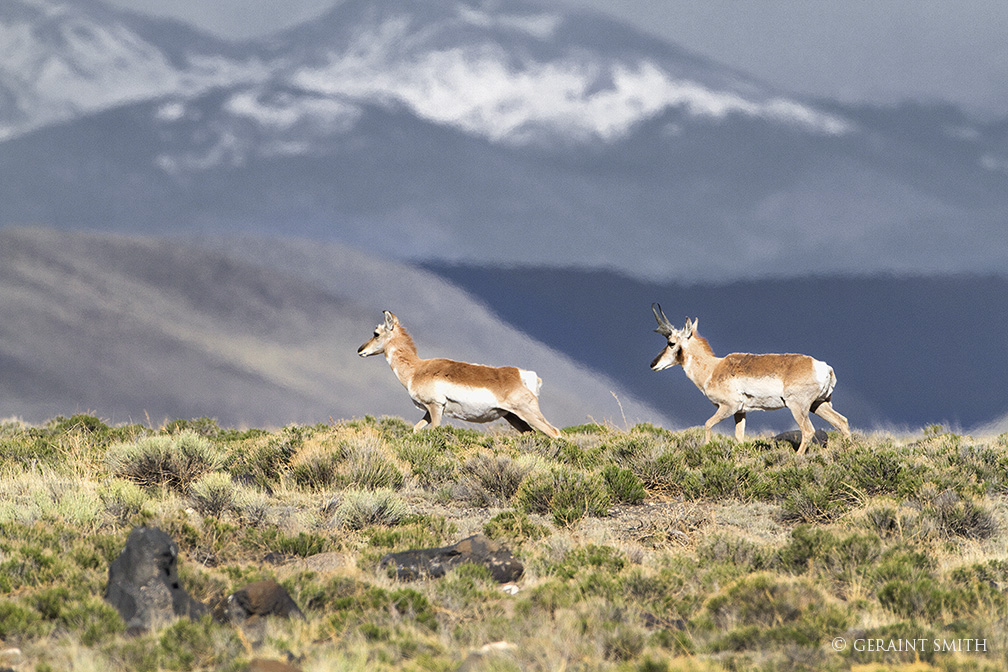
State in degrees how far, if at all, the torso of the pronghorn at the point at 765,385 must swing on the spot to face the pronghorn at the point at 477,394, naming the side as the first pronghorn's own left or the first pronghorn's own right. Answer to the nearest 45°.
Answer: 0° — it already faces it

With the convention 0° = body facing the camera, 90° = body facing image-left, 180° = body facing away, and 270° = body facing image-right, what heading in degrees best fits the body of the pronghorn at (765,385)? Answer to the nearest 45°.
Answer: approximately 90°

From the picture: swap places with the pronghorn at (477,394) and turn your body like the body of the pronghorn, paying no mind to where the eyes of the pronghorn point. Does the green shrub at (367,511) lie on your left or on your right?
on your left

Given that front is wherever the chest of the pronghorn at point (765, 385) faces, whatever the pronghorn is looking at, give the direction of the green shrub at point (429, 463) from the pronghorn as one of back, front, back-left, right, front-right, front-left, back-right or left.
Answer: front-left

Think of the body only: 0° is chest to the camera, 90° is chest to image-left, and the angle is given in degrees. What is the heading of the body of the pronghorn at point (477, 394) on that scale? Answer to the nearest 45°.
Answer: approximately 90°

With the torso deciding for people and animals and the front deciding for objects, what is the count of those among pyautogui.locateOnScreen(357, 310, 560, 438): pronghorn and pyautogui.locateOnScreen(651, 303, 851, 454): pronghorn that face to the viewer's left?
2

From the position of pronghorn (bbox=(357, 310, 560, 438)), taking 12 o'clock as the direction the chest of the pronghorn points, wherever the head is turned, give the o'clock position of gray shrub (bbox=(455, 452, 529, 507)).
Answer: The gray shrub is roughly at 9 o'clock from the pronghorn.
